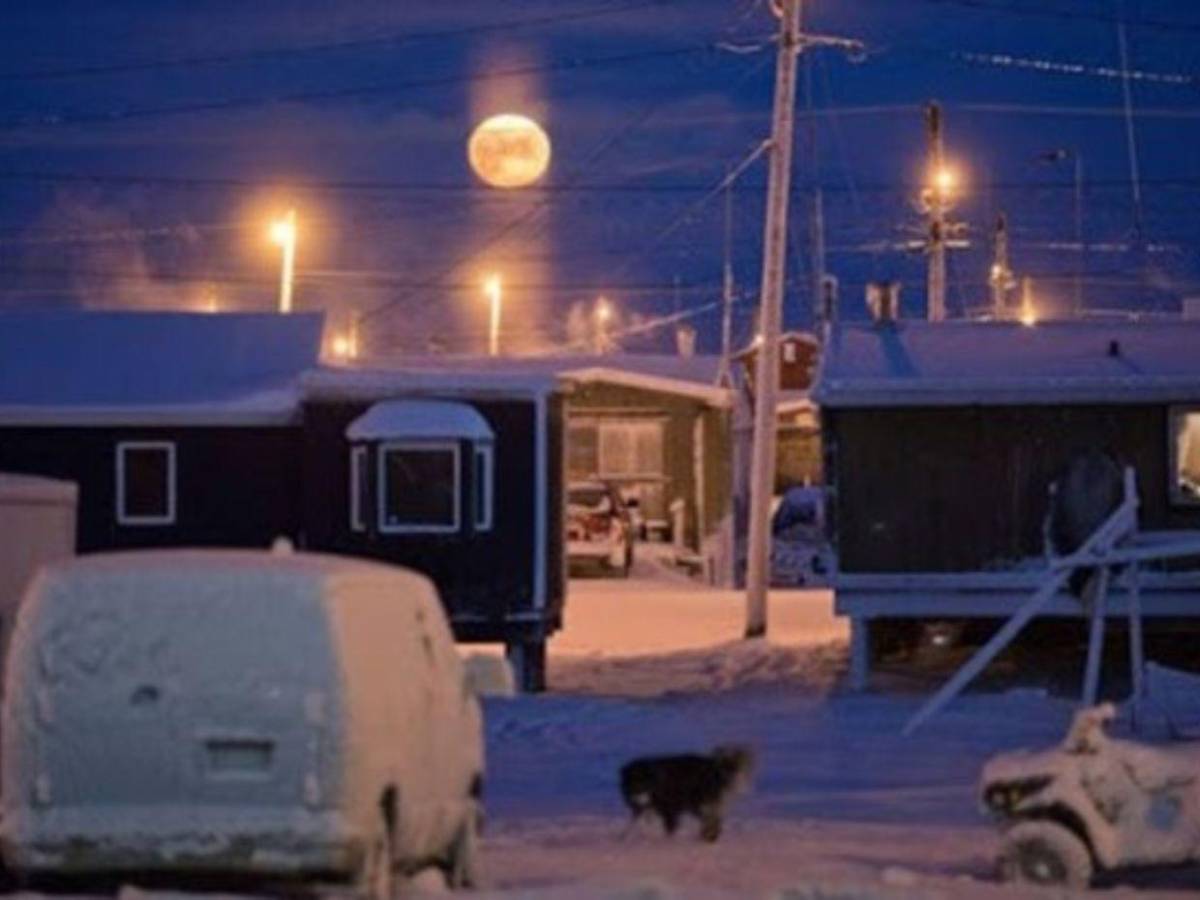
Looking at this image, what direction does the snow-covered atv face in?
to the viewer's left

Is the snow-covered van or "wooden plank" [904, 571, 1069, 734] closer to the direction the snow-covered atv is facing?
the snow-covered van

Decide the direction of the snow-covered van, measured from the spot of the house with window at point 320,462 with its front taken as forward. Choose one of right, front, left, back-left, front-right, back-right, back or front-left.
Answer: front

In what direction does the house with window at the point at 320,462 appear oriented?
toward the camera

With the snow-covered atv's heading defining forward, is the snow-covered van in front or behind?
in front

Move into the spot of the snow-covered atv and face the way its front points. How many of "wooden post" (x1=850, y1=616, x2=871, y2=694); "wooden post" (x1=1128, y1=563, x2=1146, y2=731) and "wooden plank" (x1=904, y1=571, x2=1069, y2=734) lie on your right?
3
